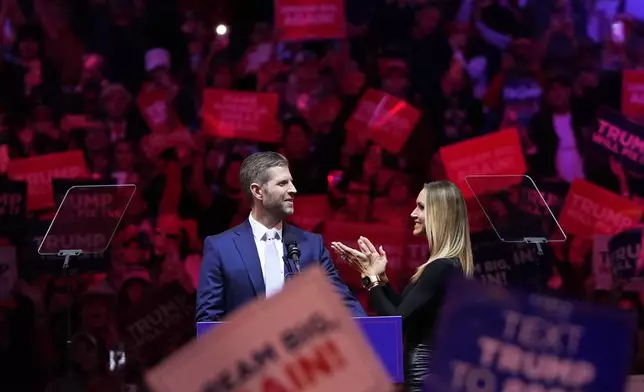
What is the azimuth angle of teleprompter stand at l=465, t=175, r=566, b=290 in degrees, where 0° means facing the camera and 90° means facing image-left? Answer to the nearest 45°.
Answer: approximately 135°

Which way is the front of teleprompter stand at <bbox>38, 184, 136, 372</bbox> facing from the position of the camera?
facing away from the viewer and to the right of the viewer

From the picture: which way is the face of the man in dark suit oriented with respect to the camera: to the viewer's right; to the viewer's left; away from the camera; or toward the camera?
to the viewer's right

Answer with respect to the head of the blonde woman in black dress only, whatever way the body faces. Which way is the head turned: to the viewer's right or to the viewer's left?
to the viewer's left

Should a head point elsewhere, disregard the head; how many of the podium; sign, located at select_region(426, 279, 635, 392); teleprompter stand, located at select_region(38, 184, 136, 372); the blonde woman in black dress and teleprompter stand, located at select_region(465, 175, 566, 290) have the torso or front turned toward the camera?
2

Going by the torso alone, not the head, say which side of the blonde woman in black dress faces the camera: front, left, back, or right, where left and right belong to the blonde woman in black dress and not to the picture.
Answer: left

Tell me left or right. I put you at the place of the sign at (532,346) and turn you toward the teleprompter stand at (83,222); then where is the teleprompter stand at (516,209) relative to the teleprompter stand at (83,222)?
right

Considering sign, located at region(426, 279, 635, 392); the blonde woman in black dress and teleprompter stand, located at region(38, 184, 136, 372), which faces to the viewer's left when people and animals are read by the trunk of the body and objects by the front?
the blonde woman in black dress

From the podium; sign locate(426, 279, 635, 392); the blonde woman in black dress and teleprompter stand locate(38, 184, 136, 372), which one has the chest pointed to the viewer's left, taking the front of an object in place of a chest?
the blonde woman in black dress

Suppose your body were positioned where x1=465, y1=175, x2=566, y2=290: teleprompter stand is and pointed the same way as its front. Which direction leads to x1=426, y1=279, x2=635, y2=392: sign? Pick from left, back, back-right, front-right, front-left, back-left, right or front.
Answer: back-left
